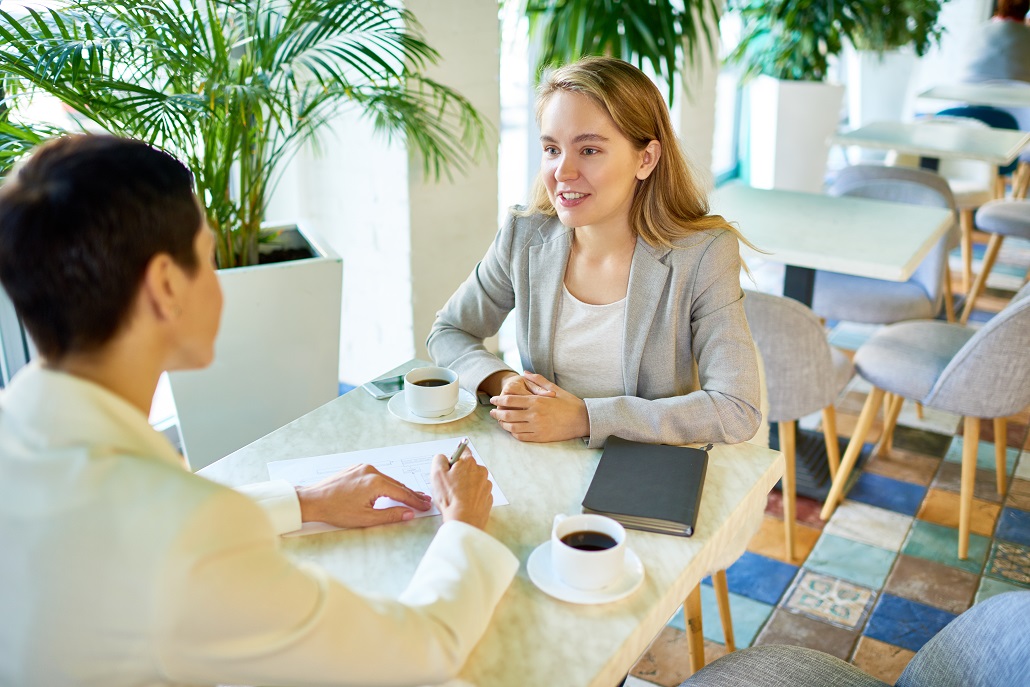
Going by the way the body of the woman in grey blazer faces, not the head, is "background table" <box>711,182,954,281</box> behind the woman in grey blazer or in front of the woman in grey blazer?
behind

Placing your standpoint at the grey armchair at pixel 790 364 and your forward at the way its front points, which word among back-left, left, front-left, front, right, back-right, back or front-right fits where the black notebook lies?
back-right

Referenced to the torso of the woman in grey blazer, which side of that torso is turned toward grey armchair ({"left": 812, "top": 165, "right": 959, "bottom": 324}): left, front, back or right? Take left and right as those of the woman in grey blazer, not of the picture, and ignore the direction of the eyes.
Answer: back

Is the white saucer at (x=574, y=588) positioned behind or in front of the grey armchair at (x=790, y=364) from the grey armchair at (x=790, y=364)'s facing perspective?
behind

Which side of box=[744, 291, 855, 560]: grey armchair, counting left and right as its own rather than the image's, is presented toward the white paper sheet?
back

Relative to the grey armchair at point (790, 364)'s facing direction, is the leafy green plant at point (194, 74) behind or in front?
behind

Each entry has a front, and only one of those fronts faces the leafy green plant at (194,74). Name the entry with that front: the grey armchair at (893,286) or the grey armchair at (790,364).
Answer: the grey armchair at (893,286)

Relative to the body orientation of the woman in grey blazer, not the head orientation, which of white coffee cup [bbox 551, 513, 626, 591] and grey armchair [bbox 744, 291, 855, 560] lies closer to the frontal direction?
the white coffee cup
